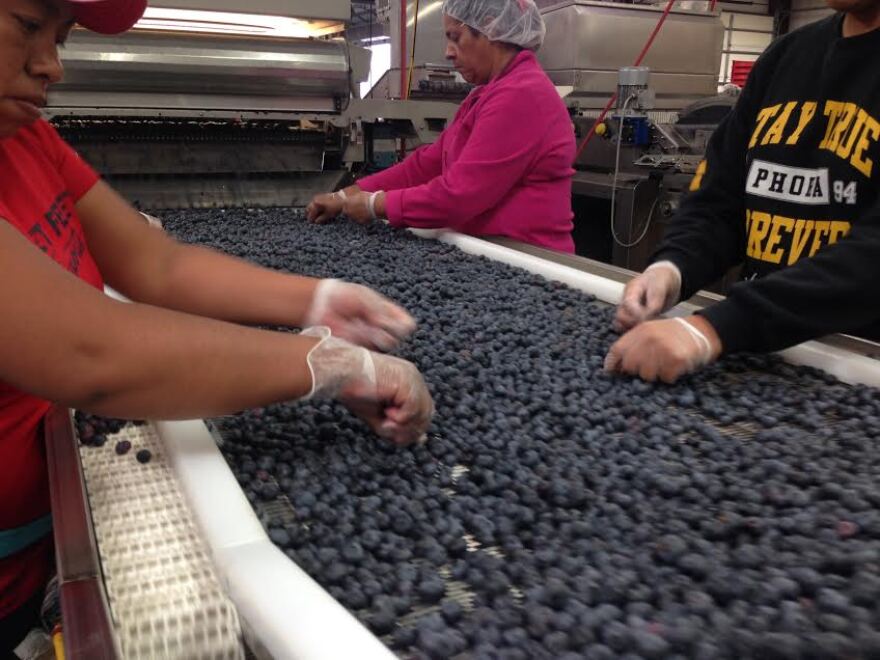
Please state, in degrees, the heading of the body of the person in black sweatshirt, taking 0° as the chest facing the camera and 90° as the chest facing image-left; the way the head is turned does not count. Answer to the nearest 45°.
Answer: approximately 45°

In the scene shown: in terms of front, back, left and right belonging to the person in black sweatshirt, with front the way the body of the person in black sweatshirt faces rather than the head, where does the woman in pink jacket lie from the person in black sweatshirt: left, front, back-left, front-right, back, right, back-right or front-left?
right

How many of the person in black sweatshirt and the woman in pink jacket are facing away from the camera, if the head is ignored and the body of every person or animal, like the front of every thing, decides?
0

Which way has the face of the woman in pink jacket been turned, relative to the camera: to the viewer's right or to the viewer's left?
to the viewer's left

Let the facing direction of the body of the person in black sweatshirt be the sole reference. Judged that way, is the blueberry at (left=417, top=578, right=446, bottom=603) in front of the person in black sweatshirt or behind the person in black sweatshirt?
in front

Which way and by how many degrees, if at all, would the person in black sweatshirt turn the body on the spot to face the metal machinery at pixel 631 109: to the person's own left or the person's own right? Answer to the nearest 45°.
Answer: approximately 135° to the person's own right

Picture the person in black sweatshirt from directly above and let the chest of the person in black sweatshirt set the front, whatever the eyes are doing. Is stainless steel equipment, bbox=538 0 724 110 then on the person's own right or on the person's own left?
on the person's own right

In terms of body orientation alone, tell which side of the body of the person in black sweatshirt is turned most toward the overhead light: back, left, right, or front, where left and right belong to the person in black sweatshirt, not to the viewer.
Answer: right

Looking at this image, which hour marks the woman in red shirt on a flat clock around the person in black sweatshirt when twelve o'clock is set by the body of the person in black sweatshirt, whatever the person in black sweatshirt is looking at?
The woman in red shirt is roughly at 12 o'clock from the person in black sweatshirt.

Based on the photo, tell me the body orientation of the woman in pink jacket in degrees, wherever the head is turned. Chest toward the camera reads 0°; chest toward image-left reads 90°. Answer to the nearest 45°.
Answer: approximately 90°
